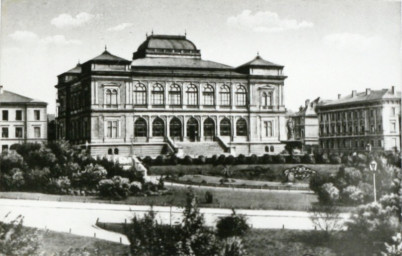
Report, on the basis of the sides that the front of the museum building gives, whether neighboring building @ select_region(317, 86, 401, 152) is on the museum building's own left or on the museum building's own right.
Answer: on the museum building's own left

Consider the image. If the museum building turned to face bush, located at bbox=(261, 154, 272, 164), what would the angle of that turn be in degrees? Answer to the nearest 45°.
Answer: approximately 45° to its left

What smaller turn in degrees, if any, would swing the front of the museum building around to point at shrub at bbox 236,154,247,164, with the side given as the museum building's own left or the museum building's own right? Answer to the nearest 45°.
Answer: approximately 45° to the museum building's own left

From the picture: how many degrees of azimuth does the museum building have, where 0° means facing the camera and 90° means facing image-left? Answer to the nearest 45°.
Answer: approximately 0°

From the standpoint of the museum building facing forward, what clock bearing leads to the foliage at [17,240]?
The foliage is roughly at 1 o'clock from the museum building.

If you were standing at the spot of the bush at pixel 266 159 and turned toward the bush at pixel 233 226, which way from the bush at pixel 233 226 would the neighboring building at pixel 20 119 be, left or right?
right

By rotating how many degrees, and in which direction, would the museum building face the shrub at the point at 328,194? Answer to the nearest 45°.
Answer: approximately 45° to its left

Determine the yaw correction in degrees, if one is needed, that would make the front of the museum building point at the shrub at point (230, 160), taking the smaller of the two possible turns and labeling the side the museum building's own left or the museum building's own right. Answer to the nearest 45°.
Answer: approximately 45° to the museum building's own left
